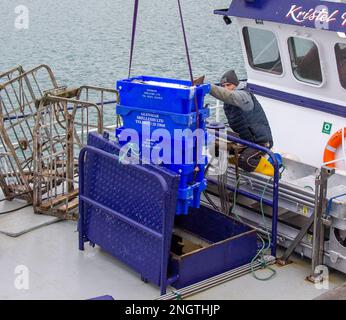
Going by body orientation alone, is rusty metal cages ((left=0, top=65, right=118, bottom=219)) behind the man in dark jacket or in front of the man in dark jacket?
in front

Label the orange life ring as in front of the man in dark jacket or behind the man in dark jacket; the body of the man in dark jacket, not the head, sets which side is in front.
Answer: behind

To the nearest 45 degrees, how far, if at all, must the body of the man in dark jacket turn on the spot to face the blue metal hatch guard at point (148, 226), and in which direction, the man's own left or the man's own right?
approximately 45° to the man's own left

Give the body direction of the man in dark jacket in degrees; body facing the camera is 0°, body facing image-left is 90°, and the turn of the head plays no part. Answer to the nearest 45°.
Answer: approximately 90°

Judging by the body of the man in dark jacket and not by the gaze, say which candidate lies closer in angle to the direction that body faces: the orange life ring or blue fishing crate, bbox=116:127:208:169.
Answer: the blue fishing crate

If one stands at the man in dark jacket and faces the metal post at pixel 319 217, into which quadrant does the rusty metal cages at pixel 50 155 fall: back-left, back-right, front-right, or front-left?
back-right

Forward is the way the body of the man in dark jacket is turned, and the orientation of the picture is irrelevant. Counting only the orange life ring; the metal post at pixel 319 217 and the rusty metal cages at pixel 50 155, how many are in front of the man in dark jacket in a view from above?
1

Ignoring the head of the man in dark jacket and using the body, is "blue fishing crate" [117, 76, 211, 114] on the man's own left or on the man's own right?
on the man's own left
